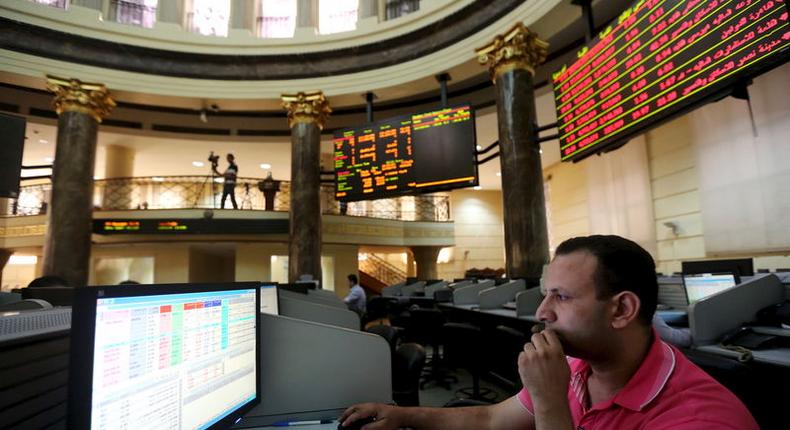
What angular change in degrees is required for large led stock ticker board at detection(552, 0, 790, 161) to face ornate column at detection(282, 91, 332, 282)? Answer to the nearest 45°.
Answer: approximately 45° to its right

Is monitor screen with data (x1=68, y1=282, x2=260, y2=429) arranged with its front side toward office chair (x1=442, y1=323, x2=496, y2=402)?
no

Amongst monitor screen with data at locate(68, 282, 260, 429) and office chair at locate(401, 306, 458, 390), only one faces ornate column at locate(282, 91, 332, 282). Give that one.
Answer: the office chair

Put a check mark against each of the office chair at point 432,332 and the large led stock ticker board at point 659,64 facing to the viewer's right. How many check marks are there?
0

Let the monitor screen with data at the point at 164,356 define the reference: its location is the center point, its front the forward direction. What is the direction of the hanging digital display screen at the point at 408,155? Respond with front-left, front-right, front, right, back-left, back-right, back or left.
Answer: left

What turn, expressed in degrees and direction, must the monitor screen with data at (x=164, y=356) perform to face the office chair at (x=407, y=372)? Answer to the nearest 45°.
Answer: approximately 90° to its left

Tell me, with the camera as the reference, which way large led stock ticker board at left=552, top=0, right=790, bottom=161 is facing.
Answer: facing the viewer and to the left of the viewer

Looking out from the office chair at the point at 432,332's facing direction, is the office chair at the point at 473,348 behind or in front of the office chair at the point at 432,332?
behind

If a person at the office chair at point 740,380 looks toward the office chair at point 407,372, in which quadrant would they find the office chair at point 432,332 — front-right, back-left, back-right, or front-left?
front-right

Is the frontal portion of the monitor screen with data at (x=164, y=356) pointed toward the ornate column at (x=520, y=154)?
no

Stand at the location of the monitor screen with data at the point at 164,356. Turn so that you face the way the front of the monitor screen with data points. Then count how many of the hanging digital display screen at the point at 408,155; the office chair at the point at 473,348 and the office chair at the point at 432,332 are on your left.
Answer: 3

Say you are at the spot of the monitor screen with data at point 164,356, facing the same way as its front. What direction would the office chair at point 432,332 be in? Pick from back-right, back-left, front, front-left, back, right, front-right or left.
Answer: left

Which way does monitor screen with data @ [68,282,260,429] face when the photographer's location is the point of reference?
facing the viewer and to the right of the viewer

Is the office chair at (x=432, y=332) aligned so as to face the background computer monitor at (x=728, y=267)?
no

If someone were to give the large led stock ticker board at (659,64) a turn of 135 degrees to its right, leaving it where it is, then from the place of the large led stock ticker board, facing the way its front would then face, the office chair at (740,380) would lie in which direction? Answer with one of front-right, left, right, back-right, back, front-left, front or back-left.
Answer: back

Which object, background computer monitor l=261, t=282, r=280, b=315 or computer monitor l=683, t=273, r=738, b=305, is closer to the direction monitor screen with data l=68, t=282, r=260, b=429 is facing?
the computer monitor

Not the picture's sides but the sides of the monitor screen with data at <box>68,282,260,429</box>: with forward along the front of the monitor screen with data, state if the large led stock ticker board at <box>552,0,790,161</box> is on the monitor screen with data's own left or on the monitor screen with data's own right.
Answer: on the monitor screen with data's own left

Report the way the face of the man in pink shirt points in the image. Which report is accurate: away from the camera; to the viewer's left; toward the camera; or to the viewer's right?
to the viewer's left
